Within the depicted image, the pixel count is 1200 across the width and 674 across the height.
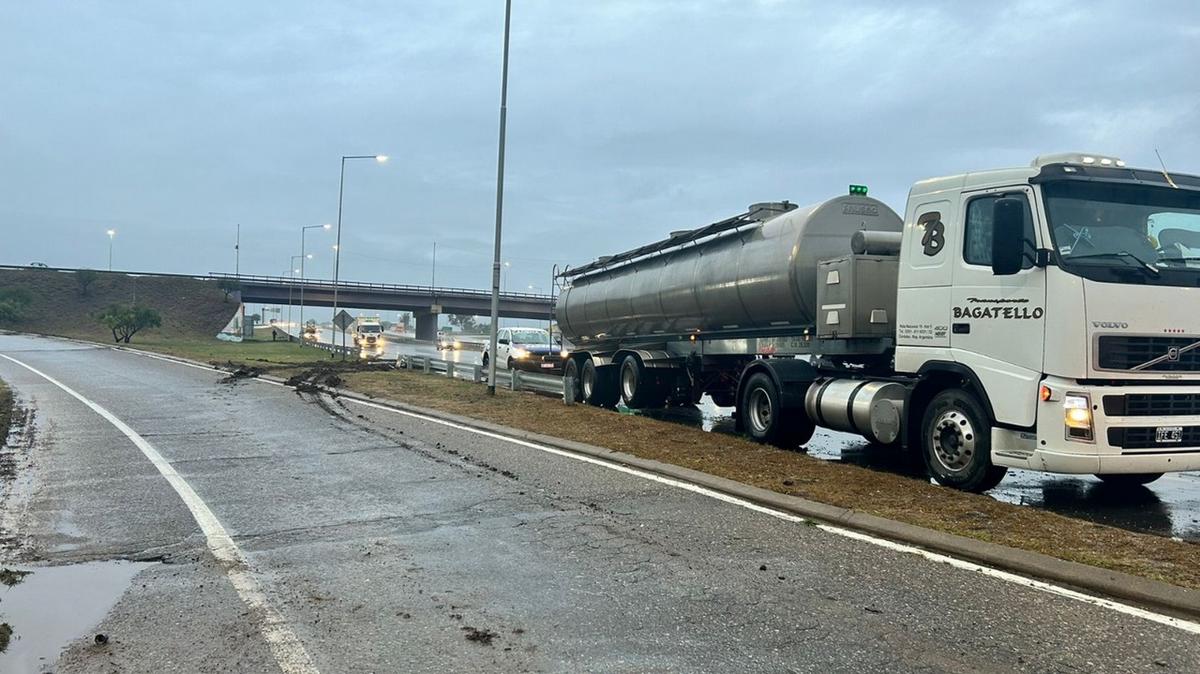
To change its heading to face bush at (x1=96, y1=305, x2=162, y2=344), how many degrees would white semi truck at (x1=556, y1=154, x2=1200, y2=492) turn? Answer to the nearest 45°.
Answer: approximately 180°

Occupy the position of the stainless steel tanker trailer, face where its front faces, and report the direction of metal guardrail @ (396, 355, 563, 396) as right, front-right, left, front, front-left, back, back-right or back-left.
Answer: back

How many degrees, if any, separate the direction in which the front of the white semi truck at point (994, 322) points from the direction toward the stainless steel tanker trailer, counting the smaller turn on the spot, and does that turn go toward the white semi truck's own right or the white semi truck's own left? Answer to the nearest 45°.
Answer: approximately 180°

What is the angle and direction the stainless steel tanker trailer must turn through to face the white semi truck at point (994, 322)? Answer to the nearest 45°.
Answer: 0° — it already faces it

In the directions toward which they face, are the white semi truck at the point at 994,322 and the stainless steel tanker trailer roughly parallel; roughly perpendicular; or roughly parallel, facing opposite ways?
roughly parallel

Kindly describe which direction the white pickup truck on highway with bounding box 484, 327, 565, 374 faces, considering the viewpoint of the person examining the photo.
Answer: facing the viewer and to the right of the viewer

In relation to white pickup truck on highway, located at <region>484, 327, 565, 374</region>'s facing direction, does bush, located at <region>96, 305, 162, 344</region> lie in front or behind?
behind

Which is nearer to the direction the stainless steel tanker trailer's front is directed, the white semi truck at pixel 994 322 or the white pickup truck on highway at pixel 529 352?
the white semi truck

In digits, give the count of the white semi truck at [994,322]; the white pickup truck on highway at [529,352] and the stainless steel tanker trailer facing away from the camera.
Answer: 0

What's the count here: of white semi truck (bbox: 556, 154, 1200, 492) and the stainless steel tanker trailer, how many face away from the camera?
0

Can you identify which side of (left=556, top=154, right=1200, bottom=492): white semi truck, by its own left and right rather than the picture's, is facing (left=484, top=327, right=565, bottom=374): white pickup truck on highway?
back

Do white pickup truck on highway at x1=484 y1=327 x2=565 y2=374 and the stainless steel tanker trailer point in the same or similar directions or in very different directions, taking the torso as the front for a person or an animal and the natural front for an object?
same or similar directions

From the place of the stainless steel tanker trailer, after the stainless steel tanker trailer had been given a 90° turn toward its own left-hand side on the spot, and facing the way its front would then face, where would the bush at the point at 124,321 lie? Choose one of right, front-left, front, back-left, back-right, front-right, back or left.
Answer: left
